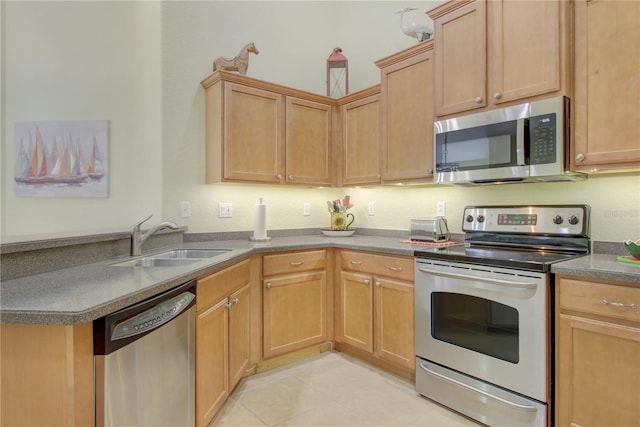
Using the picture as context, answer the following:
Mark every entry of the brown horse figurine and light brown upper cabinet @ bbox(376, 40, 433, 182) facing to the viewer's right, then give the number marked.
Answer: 1

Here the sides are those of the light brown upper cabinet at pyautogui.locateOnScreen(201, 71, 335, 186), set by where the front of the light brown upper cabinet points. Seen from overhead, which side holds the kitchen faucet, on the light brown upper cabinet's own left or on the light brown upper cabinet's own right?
on the light brown upper cabinet's own right

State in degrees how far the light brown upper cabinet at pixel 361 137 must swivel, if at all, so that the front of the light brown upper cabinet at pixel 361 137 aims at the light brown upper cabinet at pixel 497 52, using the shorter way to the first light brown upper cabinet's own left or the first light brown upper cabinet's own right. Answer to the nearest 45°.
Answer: approximately 90° to the first light brown upper cabinet's own left

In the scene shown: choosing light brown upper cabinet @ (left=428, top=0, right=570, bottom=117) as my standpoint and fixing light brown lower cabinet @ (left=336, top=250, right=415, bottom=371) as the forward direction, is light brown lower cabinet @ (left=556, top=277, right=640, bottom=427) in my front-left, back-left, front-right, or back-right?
back-left

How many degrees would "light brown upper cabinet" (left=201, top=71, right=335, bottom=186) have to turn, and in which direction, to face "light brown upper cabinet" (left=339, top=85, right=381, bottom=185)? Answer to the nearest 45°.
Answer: approximately 45° to its left

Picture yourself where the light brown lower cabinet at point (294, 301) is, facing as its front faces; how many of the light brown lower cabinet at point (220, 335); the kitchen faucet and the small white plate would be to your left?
1

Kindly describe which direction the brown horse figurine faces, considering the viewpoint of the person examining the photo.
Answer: facing to the right of the viewer
